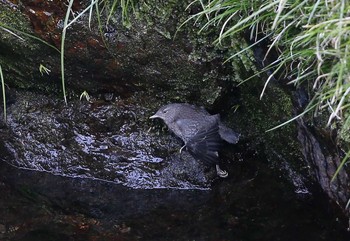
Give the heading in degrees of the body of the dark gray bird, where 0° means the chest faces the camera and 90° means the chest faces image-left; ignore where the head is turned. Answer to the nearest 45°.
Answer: approximately 90°
